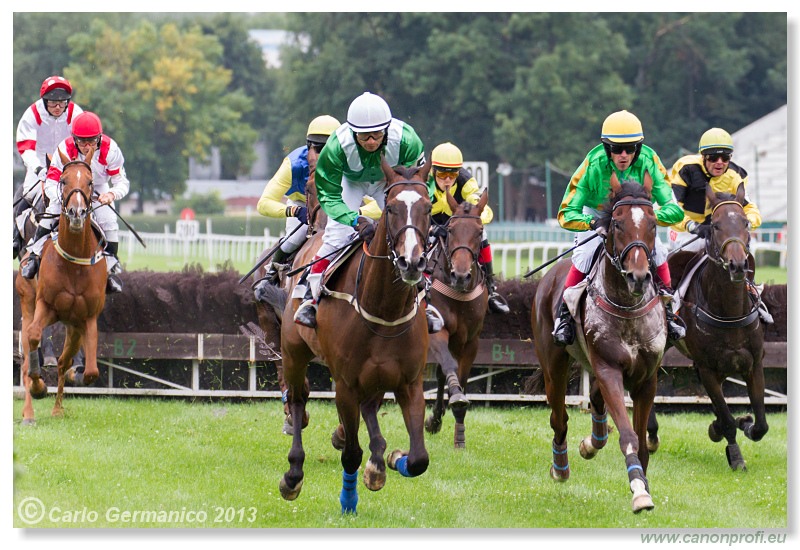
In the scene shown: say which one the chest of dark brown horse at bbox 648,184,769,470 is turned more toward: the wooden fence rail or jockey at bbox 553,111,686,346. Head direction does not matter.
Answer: the jockey

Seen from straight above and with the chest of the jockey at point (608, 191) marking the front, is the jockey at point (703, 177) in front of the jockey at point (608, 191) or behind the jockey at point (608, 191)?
behind

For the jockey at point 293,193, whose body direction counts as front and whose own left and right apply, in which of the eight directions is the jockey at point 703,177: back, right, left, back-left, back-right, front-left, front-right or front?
front-left

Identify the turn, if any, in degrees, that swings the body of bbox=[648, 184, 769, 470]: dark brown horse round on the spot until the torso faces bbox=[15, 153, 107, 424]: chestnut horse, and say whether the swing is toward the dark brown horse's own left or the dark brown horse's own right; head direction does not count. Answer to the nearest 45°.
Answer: approximately 90° to the dark brown horse's own right

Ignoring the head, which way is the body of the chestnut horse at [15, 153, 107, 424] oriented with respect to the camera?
toward the camera

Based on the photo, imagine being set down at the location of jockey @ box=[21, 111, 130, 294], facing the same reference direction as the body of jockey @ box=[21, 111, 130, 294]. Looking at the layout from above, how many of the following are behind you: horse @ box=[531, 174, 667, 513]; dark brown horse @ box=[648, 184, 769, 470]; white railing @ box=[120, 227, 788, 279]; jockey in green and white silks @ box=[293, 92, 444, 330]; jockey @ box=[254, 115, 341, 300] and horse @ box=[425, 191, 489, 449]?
1

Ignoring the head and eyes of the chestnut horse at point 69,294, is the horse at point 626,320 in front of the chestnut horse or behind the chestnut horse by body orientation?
in front

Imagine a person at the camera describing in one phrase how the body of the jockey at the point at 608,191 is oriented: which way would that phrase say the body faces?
toward the camera

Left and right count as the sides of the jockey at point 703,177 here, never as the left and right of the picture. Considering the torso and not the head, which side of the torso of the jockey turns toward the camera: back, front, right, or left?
front

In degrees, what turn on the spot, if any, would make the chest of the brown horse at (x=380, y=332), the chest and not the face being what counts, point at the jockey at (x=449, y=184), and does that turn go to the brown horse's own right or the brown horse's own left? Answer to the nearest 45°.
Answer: approximately 135° to the brown horse's own left

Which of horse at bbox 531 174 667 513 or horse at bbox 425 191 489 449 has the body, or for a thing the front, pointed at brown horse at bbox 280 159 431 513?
horse at bbox 425 191 489 449

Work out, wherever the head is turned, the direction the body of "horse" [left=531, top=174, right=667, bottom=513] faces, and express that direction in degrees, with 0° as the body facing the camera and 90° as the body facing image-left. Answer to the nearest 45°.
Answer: approximately 315°

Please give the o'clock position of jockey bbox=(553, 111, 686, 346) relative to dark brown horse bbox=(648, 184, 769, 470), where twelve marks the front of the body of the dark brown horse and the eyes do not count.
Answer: The jockey is roughly at 1 o'clock from the dark brown horse.

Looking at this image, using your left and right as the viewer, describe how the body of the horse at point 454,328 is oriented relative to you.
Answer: facing the viewer

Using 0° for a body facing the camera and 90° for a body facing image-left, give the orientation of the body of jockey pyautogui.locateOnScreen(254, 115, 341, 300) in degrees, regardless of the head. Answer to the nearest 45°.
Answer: approximately 315°

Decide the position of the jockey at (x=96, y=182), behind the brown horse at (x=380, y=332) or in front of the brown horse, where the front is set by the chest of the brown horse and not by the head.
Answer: behind

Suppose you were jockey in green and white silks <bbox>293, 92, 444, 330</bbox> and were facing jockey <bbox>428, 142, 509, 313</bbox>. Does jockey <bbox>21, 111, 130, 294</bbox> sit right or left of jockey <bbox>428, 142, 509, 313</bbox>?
left

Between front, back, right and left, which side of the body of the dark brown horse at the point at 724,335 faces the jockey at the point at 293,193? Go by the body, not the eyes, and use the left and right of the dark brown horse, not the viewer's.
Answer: right
